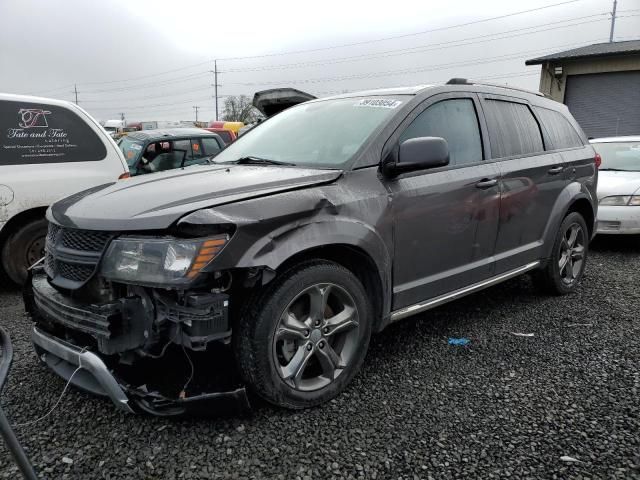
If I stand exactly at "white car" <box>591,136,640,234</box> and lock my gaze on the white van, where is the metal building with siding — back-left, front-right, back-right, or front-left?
back-right

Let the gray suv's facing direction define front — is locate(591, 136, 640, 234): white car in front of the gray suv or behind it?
behind

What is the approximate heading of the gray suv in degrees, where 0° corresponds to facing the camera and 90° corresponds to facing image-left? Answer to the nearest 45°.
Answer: approximately 45°

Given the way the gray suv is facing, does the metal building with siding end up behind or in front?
behind

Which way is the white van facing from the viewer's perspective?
to the viewer's left
